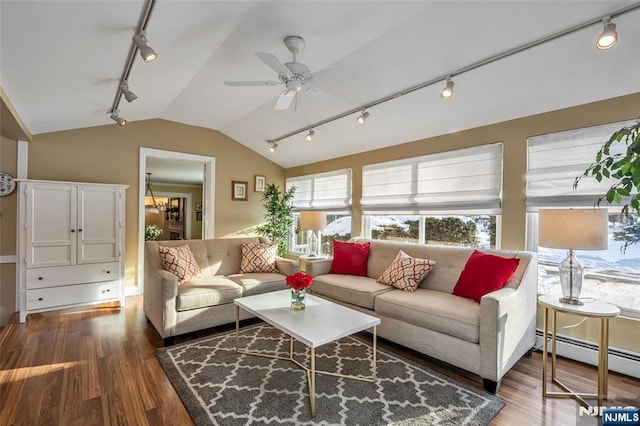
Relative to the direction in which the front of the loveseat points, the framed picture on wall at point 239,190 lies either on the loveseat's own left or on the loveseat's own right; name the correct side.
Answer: on the loveseat's own left

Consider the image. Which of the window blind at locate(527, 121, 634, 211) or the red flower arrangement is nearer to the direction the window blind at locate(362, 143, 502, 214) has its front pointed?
the red flower arrangement

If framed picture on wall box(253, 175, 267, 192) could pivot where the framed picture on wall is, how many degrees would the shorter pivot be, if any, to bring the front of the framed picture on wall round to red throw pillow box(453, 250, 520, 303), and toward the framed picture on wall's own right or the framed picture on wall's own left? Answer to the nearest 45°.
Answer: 0° — it already faces it

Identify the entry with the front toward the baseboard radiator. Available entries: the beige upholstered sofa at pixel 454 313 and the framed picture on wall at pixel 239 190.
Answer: the framed picture on wall

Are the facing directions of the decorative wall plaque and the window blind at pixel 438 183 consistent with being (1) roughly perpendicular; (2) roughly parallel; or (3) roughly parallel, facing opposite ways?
roughly perpendicular

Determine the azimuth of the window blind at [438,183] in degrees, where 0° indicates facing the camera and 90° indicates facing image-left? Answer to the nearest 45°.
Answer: approximately 45°

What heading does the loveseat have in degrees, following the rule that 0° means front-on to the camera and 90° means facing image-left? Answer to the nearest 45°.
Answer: approximately 315°

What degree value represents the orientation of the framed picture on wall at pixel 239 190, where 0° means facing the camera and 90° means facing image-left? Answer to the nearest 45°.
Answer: approximately 315°
